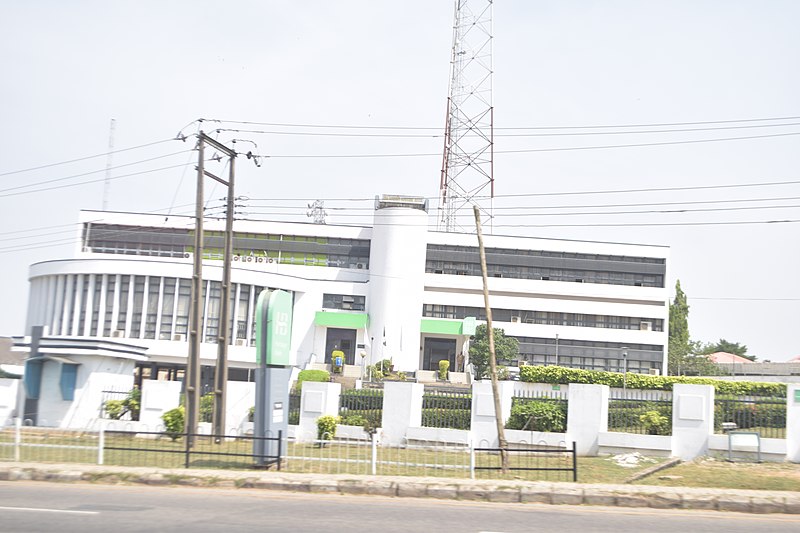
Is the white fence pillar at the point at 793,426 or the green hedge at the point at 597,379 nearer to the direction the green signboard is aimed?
the white fence pillar

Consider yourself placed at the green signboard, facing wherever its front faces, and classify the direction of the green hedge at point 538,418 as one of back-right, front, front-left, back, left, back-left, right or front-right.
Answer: left

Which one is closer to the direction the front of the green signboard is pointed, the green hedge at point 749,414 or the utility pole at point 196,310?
the green hedge

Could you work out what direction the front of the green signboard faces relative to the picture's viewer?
facing the viewer and to the right of the viewer

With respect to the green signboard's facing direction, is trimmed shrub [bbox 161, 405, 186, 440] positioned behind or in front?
behind

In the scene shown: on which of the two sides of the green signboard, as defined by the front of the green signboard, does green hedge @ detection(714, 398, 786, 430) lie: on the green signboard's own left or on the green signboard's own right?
on the green signboard's own left

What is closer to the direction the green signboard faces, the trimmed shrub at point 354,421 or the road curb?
the road curb

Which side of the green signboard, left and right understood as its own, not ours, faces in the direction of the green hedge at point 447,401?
left

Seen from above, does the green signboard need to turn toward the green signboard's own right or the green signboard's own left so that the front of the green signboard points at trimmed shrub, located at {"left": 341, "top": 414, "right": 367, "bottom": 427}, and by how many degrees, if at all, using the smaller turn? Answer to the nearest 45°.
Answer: approximately 135° to the green signboard's own left

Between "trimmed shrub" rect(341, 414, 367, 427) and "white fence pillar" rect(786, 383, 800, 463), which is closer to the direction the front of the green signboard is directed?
the white fence pillar
